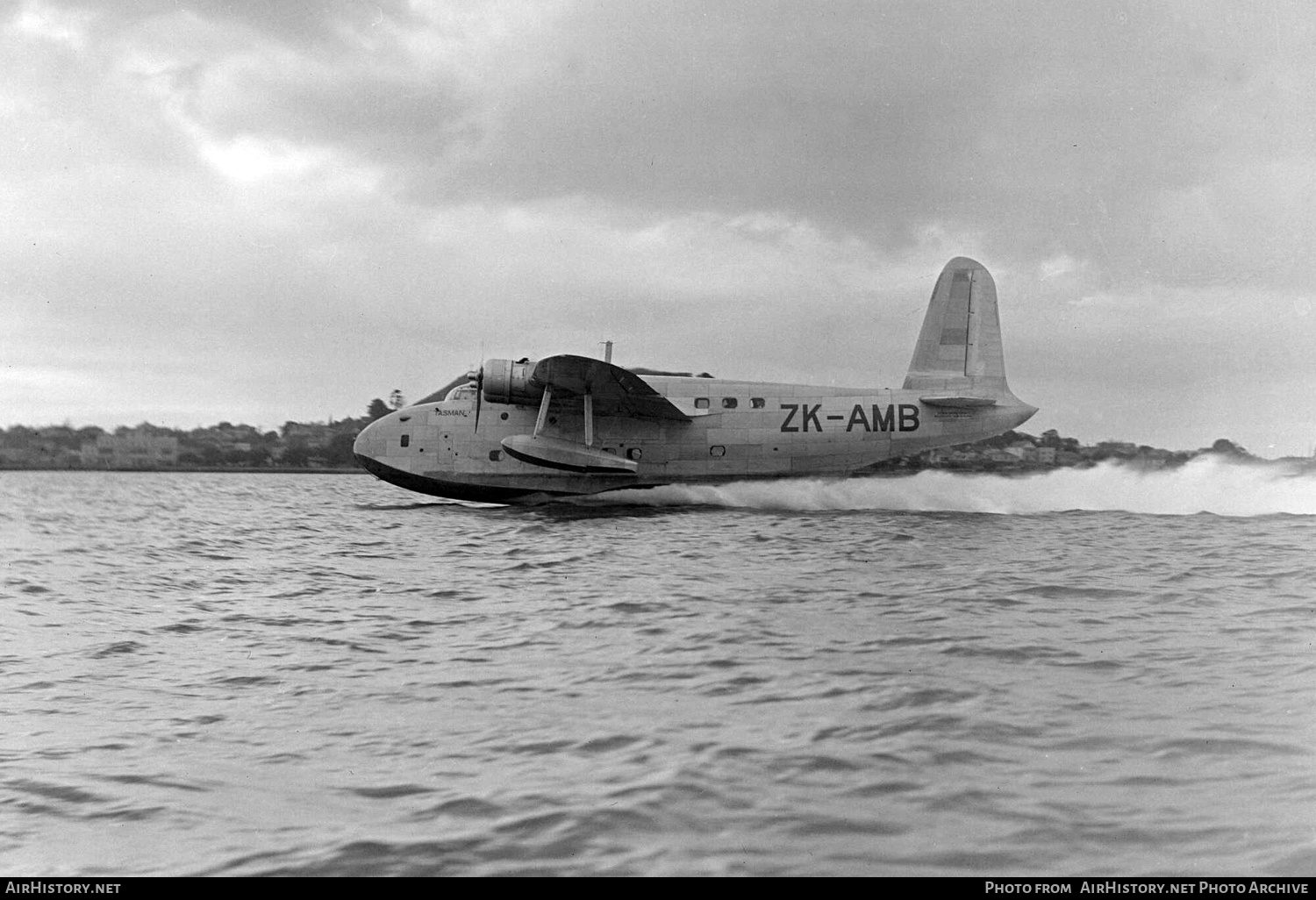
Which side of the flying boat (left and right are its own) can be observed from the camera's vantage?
left

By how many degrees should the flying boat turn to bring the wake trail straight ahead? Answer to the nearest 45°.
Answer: approximately 180°
